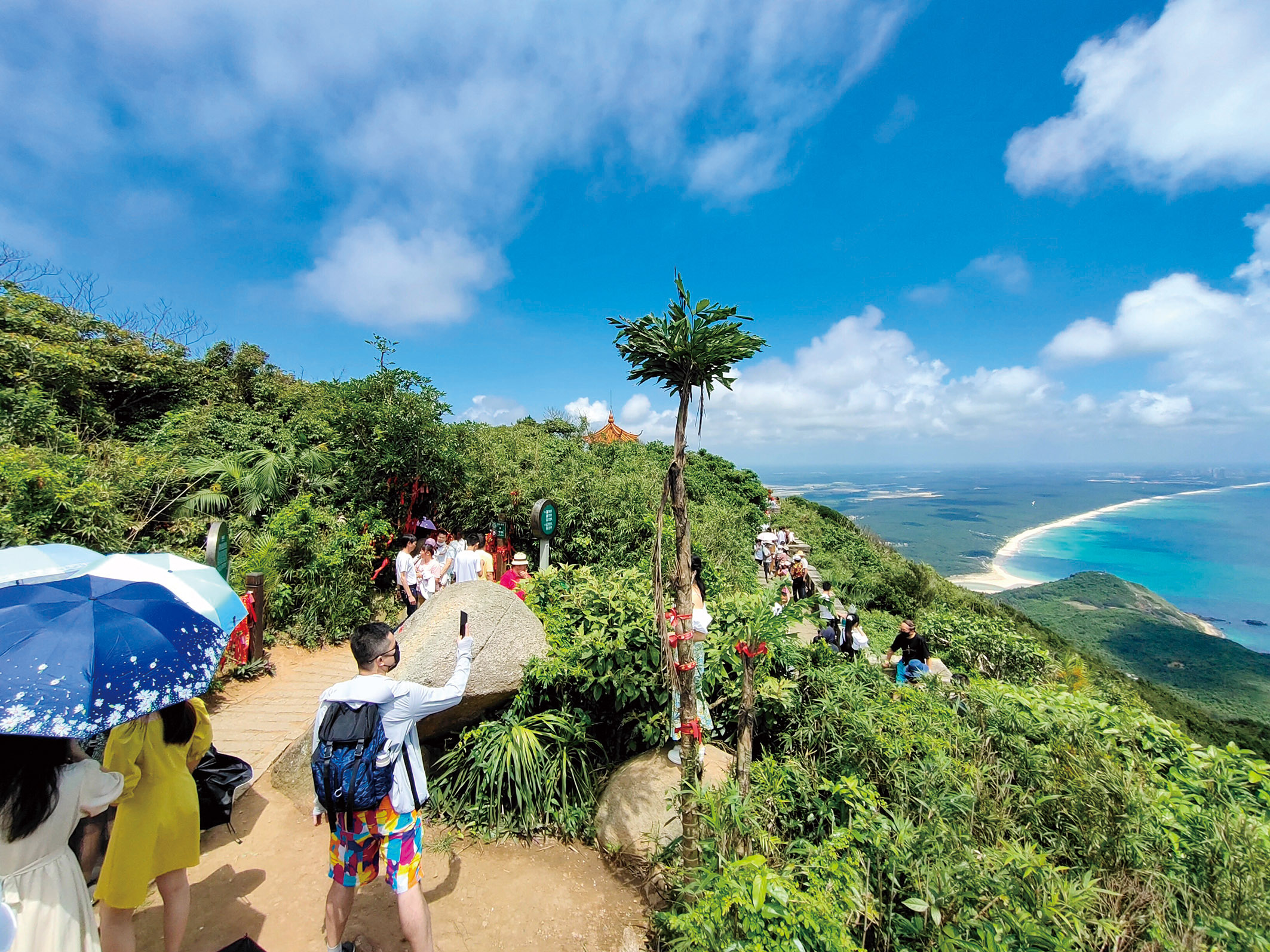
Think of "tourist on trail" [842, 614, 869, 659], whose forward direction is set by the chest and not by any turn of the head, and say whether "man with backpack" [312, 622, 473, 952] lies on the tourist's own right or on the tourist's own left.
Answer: on the tourist's own right

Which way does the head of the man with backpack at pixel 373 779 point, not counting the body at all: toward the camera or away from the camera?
away from the camera

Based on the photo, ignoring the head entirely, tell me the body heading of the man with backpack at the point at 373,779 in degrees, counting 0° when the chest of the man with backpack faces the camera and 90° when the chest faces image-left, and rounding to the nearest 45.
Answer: approximately 225°

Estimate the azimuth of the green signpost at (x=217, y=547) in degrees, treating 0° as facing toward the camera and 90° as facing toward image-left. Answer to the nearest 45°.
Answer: approximately 270°

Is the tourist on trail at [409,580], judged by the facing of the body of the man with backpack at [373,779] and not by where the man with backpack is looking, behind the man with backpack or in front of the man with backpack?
in front

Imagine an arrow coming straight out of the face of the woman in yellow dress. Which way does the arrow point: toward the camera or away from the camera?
away from the camera
